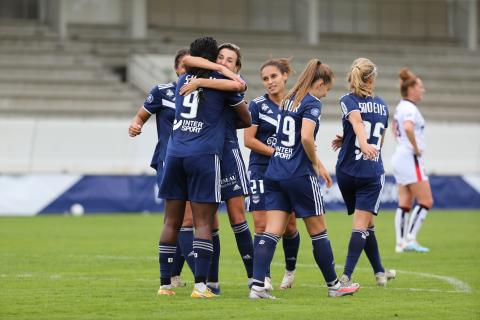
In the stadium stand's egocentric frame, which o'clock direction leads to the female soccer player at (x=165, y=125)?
The female soccer player is roughly at 12 o'clock from the stadium stand.

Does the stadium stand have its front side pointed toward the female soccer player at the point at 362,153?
yes

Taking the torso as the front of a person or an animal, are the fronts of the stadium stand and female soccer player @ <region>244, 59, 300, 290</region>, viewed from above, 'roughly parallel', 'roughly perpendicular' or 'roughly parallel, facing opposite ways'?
roughly parallel

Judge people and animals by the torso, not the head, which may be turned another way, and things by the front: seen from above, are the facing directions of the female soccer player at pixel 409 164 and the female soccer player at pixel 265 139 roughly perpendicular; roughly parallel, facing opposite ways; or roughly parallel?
roughly perpendicular

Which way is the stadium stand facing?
toward the camera

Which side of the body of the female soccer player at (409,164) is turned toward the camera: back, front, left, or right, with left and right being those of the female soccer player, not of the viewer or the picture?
right

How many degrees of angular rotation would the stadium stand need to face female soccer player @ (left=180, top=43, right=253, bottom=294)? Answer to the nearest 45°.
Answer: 0° — it already faces them

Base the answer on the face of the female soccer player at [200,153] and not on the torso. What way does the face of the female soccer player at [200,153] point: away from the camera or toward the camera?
away from the camera
